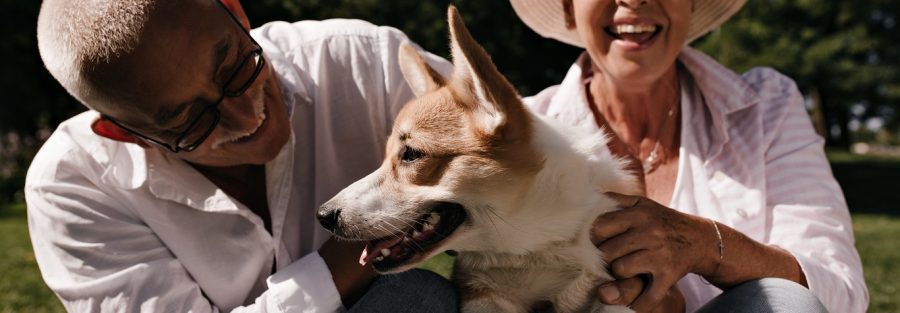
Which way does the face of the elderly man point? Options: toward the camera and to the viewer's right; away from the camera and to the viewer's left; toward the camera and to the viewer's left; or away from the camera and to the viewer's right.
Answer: toward the camera and to the viewer's right

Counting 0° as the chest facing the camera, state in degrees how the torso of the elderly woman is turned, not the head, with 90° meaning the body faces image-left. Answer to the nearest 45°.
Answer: approximately 0°

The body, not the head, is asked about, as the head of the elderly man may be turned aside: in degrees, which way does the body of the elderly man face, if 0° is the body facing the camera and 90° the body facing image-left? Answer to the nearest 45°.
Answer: approximately 315°

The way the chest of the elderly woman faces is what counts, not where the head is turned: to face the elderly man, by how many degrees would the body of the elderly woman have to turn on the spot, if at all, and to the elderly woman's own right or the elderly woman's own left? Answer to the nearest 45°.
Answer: approximately 45° to the elderly woman's own right

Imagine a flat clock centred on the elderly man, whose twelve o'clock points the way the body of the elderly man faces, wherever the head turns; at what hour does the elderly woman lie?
The elderly woman is roughly at 11 o'clock from the elderly man.

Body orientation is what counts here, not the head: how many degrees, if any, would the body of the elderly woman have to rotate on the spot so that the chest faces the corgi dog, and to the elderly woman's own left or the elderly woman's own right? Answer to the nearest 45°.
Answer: approximately 45° to the elderly woman's own right
